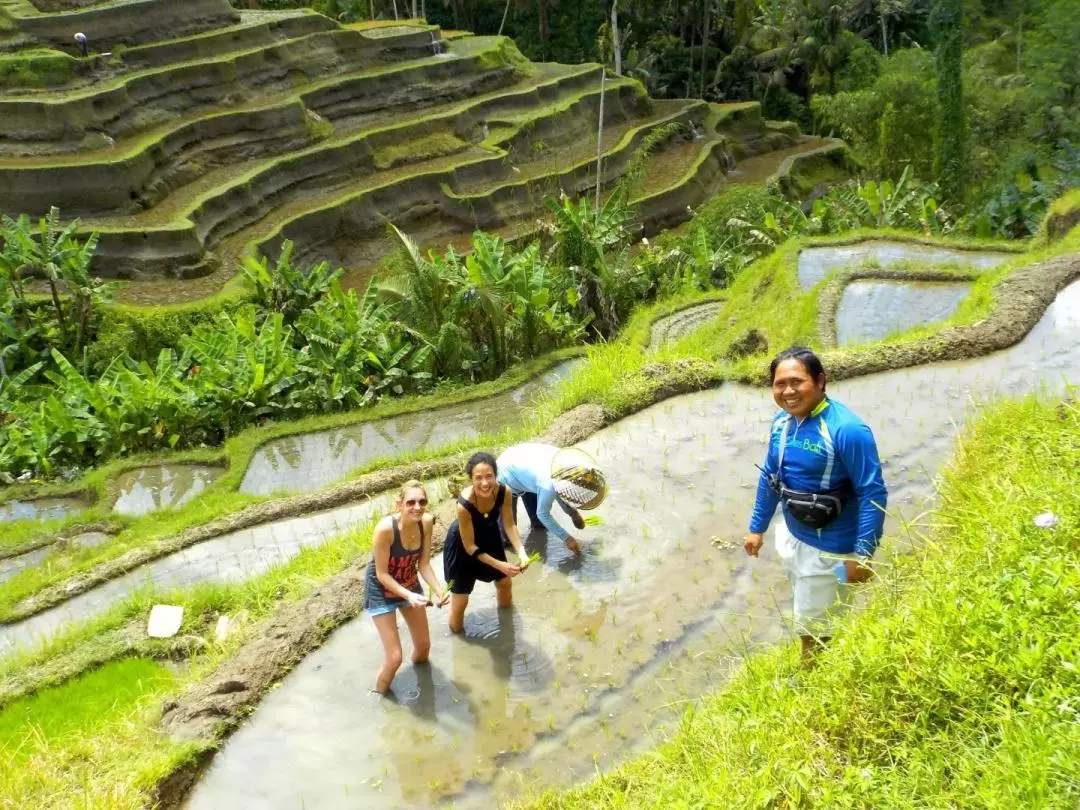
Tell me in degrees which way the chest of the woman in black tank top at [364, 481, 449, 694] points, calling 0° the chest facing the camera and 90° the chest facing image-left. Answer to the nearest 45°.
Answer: approximately 315°

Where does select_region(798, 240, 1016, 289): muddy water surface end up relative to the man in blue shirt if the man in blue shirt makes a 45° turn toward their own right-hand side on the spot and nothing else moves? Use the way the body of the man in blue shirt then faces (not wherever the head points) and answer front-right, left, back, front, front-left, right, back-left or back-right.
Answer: right

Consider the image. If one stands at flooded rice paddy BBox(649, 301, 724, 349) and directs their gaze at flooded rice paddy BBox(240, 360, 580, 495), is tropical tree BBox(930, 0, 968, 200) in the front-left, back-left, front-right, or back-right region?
back-right

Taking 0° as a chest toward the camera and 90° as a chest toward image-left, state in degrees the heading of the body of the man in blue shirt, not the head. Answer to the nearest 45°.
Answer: approximately 45°

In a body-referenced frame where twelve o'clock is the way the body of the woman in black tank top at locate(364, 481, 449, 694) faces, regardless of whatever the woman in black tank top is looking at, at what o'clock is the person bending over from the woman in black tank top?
The person bending over is roughly at 9 o'clock from the woman in black tank top.

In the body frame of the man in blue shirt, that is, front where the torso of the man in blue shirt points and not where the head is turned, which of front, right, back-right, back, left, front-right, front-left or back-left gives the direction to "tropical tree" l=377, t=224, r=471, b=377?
right

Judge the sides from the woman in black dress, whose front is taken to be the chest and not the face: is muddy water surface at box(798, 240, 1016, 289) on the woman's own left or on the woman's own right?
on the woman's own left

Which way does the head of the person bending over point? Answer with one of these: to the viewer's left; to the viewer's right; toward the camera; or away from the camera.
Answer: to the viewer's right

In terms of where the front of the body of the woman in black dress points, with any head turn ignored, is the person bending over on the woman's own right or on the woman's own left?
on the woman's own left
